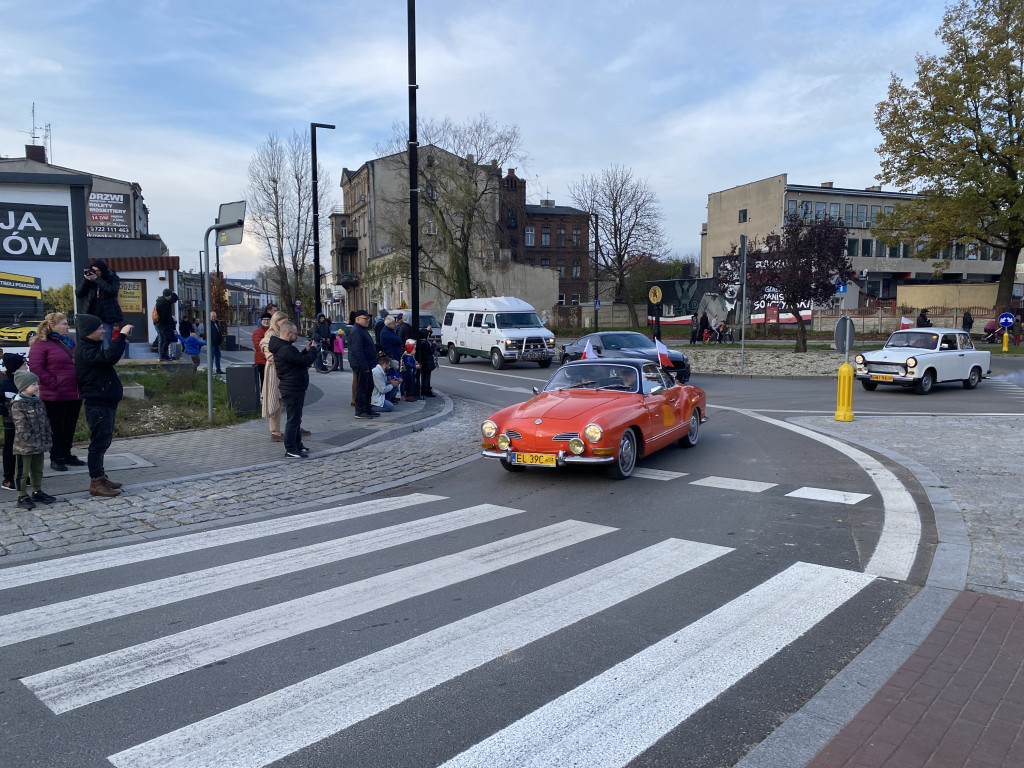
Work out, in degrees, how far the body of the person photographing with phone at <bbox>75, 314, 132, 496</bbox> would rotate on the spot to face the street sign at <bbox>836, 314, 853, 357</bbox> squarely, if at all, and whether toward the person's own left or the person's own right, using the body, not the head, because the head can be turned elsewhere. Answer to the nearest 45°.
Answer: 0° — they already face it

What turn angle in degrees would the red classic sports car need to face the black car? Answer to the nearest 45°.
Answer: approximately 135° to its right

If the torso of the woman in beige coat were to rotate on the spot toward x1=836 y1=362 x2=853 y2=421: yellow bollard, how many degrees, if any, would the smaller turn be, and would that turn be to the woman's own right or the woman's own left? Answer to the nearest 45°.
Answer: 0° — they already face it

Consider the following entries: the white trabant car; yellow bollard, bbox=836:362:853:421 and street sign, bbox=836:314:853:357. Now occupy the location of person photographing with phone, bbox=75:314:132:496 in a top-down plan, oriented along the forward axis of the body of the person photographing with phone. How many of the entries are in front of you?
3

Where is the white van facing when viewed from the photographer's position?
facing the viewer and to the right of the viewer

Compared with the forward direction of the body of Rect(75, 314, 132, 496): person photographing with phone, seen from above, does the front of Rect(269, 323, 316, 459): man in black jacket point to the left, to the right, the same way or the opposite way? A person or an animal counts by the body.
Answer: the same way

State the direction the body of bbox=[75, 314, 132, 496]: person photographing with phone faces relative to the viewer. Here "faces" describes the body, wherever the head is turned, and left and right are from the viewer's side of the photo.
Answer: facing to the right of the viewer

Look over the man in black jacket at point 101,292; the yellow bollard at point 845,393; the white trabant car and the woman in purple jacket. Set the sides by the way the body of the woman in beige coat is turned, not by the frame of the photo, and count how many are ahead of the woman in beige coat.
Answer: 2

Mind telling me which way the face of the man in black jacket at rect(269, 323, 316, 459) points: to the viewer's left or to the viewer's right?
to the viewer's right

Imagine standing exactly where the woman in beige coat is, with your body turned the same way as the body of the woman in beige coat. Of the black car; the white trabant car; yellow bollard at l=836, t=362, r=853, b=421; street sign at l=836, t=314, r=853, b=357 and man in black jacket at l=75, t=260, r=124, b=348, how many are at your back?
1

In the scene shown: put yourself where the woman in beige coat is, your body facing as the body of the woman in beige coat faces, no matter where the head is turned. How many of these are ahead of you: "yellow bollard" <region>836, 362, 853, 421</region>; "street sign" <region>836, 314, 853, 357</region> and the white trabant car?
3

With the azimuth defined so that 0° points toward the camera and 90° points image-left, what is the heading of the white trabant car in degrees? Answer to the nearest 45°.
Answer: approximately 45°

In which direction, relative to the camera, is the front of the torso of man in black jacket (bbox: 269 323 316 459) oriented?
to the viewer's right

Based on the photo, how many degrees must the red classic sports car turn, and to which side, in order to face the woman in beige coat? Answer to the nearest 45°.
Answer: approximately 45° to its right

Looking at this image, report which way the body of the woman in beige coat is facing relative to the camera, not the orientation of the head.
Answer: to the viewer's right

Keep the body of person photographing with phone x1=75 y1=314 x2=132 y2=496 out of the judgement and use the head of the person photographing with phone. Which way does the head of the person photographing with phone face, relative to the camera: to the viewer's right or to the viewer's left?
to the viewer's right

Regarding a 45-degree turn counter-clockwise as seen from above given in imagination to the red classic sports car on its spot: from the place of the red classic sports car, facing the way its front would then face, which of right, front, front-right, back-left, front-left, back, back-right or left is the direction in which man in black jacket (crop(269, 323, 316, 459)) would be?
right

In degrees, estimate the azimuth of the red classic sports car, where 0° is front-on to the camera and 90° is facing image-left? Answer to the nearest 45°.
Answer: approximately 45°

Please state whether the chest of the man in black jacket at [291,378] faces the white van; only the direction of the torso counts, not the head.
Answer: no

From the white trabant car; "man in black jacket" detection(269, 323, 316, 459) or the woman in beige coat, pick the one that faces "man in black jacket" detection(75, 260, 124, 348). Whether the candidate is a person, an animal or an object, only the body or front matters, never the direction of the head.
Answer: the white trabant car
